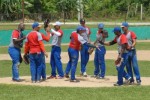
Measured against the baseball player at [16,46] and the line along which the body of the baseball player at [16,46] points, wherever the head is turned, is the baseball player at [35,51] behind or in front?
in front

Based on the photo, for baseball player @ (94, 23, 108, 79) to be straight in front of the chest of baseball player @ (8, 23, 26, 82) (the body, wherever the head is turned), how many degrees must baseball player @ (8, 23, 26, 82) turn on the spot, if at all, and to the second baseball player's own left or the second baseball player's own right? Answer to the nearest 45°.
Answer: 0° — they already face them

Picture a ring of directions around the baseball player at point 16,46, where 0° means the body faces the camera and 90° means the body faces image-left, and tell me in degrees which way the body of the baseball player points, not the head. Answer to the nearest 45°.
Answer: approximately 270°
